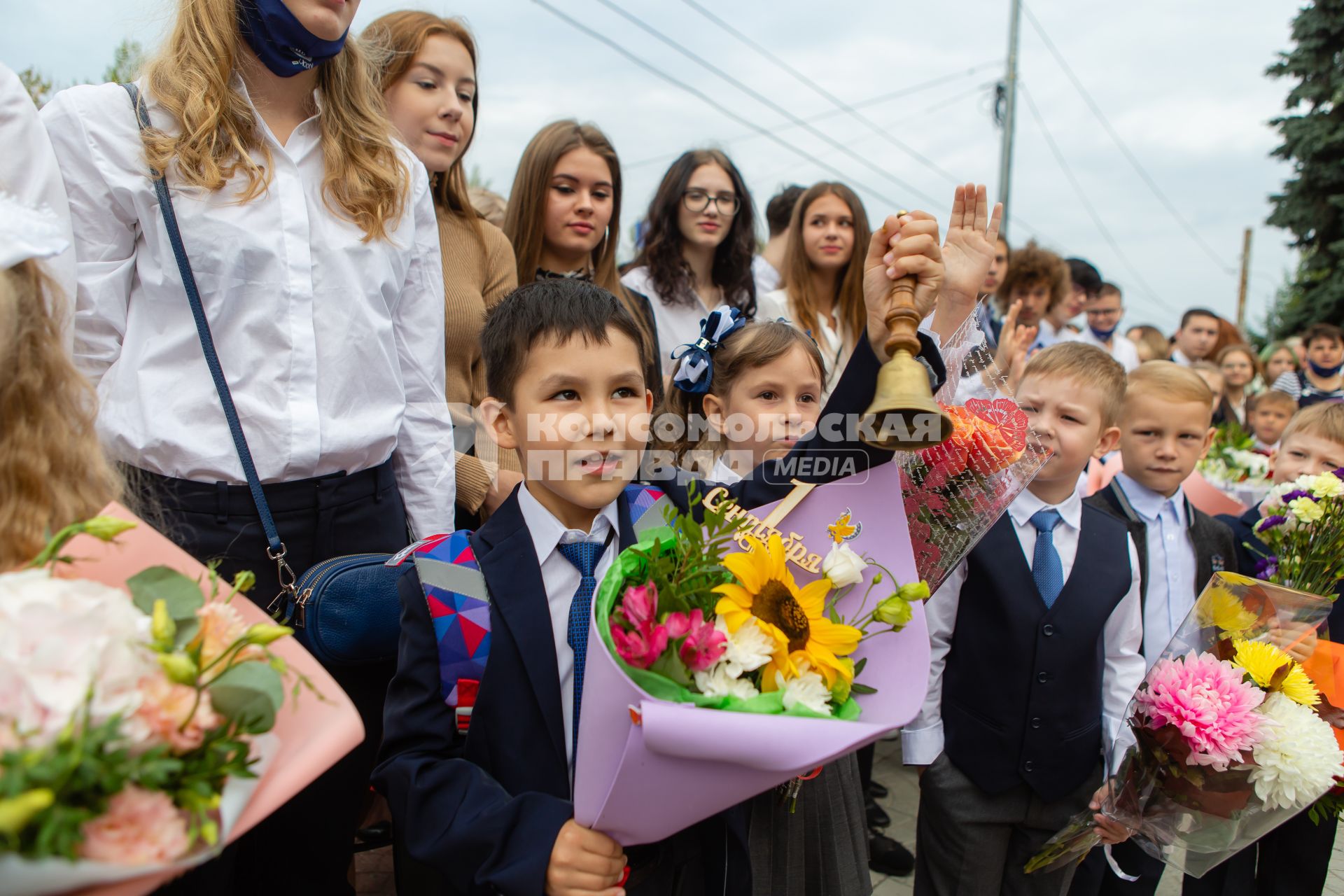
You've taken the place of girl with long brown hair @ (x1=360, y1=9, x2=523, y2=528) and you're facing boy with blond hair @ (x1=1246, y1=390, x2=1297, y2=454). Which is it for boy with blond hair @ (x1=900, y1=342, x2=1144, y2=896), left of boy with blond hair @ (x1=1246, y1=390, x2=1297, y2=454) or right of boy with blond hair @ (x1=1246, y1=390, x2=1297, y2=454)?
right

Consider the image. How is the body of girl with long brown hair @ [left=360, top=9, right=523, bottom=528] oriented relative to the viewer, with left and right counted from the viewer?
facing the viewer and to the right of the viewer

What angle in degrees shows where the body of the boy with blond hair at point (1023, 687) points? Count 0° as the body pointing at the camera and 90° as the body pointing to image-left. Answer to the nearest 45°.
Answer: approximately 0°

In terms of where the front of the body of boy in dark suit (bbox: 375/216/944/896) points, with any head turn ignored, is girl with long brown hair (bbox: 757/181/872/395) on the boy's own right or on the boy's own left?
on the boy's own left

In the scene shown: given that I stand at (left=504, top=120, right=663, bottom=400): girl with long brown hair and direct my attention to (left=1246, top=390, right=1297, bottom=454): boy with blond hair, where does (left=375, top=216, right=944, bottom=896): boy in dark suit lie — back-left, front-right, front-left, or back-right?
back-right

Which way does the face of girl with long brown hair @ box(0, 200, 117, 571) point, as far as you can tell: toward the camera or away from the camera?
away from the camera

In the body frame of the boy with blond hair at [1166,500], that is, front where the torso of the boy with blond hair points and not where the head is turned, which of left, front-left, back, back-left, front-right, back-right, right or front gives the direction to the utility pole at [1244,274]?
back

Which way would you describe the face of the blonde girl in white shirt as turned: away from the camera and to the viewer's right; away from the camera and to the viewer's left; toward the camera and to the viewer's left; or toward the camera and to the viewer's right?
toward the camera and to the viewer's right

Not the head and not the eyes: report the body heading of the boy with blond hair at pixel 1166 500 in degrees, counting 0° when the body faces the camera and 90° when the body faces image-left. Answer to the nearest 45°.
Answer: approximately 0°
